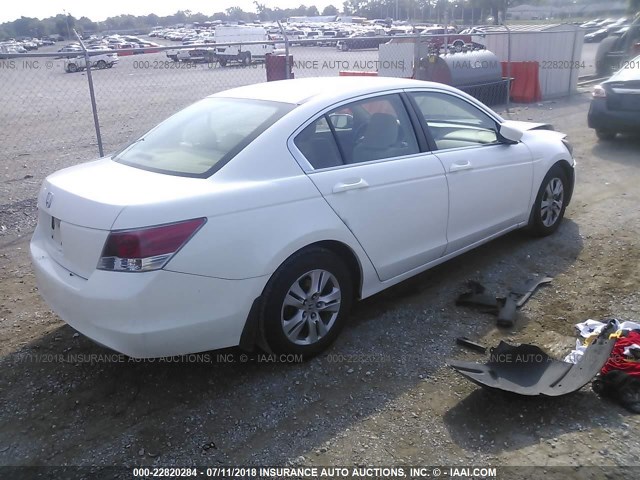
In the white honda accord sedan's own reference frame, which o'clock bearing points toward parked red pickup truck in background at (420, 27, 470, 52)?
The parked red pickup truck in background is roughly at 11 o'clock from the white honda accord sedan.

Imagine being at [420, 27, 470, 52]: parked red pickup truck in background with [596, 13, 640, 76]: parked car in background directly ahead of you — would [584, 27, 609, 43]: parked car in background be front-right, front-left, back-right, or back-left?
back-left

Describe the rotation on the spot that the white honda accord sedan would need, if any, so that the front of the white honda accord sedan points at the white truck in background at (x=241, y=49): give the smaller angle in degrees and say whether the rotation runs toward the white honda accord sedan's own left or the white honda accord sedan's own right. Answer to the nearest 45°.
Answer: approximately 45° to the white honda accord sedan's own left

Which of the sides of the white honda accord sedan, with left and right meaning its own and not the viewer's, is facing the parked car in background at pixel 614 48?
front

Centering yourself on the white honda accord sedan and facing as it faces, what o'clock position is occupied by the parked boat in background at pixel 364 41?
The parked boat in background is roughly at 11 o'clock from the white honda accord sedan.

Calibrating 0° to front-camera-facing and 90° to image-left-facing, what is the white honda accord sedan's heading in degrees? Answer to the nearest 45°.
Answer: approximately 225°

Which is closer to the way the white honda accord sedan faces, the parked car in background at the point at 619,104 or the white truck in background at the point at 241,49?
the parked car in background
